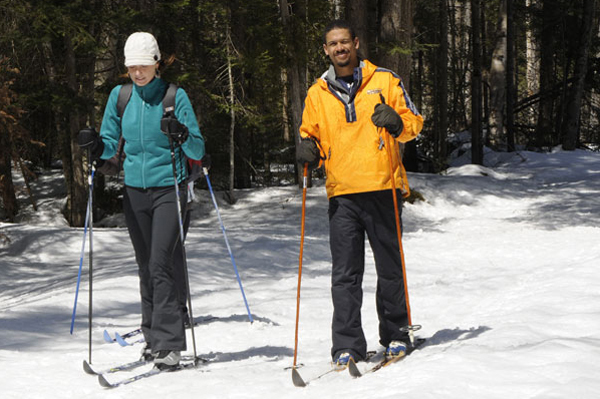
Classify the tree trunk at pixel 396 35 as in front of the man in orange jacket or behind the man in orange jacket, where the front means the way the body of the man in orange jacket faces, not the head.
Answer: behind

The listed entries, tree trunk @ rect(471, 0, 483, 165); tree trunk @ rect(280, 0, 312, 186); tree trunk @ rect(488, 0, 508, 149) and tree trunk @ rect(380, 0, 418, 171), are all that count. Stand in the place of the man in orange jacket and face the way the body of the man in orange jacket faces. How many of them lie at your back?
4

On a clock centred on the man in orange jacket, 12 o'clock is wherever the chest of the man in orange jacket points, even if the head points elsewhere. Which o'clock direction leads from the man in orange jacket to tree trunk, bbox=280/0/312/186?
The tree trunk is roughly at 6 o'clock from the man in orange jacket.

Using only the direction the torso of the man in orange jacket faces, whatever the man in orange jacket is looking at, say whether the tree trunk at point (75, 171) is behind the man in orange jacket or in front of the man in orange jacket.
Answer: behind

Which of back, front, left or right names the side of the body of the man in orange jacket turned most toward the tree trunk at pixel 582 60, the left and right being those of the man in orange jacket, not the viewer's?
back

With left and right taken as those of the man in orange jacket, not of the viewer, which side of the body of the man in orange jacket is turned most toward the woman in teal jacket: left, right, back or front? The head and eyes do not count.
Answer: right

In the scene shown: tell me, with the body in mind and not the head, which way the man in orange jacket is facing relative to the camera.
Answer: toward the camera

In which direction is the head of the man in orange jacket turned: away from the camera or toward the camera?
toward the camera

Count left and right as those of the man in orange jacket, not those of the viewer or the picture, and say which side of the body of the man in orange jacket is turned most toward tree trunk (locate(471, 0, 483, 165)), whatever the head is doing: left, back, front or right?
back

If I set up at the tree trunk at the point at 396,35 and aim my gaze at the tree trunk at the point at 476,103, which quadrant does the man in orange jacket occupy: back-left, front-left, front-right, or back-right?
back-right
